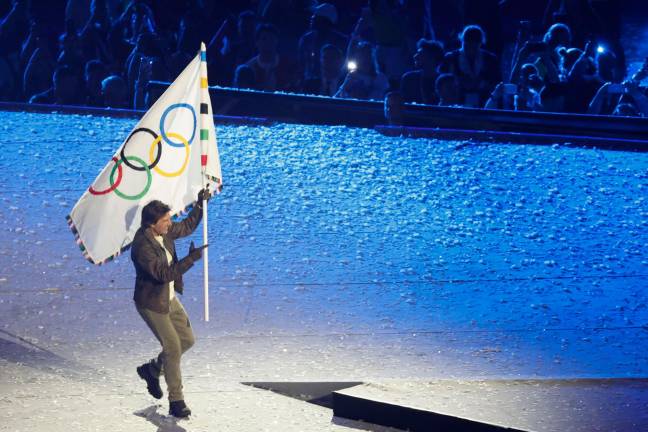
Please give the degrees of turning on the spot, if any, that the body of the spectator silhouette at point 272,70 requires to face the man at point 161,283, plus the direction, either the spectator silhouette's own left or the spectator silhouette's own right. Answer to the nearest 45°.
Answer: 0° — they already face them

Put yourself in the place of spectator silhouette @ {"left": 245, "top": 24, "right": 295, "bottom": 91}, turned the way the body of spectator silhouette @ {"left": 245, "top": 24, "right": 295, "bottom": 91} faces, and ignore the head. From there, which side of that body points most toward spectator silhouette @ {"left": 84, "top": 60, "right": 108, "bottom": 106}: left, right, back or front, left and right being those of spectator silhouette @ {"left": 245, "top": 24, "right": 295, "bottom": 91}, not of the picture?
right

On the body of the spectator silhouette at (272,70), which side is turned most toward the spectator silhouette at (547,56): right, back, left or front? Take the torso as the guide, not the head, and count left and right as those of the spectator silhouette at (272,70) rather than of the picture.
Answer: left

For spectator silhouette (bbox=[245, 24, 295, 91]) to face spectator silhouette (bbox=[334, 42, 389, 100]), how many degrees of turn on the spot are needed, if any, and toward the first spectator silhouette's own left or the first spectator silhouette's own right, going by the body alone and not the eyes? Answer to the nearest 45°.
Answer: approximately 90° to the first spectator silhouette's own left

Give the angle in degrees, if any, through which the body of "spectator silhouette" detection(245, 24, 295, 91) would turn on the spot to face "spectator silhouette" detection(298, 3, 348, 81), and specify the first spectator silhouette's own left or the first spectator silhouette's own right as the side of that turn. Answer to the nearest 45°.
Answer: approximately 90° to the first spectator silhouette's own left

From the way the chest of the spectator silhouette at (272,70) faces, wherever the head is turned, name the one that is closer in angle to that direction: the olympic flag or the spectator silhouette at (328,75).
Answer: the olympic flag

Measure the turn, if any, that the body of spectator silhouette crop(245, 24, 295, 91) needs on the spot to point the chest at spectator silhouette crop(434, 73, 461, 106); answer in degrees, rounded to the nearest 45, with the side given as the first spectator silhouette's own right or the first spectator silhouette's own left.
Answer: approximately 90° to the first spectator silhouette's own left

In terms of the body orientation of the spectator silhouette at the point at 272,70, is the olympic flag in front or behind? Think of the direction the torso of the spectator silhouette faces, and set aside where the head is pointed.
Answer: in front

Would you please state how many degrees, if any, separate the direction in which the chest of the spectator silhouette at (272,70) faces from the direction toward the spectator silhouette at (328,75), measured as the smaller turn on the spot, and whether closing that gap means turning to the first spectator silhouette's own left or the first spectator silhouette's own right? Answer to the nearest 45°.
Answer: approximately 90° to the first spectator silhouette's own left

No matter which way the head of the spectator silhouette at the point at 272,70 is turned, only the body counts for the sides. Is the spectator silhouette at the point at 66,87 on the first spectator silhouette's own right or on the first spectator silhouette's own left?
on the first spectator silhouette's own right

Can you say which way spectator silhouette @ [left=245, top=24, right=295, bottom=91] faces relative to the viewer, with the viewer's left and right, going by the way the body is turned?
facing the viewer

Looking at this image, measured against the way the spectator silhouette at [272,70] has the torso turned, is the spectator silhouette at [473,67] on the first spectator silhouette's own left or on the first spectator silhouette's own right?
on the first spectator silhouette's own left
